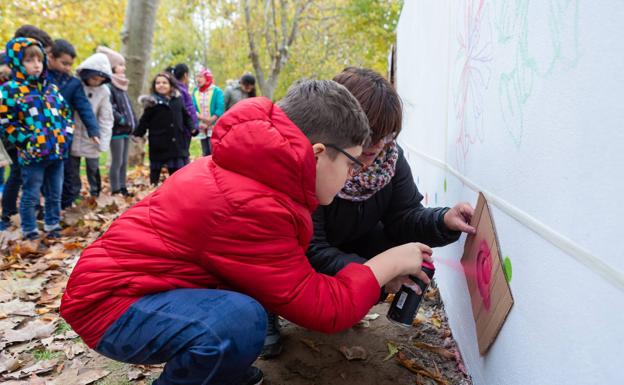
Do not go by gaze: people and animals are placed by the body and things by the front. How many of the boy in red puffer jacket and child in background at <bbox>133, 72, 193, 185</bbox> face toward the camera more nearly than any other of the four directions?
1

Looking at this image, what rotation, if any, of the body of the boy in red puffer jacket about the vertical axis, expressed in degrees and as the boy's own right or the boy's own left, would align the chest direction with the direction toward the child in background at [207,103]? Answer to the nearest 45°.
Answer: approximately 90° to the boy's own left

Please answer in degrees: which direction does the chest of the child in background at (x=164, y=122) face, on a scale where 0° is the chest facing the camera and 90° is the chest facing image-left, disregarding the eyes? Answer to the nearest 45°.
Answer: approximately 0°

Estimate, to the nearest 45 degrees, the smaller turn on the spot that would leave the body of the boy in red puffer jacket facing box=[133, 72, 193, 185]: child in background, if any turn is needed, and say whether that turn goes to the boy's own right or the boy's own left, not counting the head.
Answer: approximately 90° to the boy's own left

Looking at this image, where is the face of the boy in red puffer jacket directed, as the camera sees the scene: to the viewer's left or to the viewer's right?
to the viewer's right

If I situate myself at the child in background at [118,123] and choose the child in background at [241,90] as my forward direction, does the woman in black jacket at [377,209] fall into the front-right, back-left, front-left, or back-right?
back-right

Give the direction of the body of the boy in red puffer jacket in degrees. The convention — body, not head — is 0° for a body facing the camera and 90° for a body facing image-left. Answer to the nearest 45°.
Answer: approximately 270°

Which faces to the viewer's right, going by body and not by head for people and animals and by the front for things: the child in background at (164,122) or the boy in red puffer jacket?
the boy in red puffer jacket
